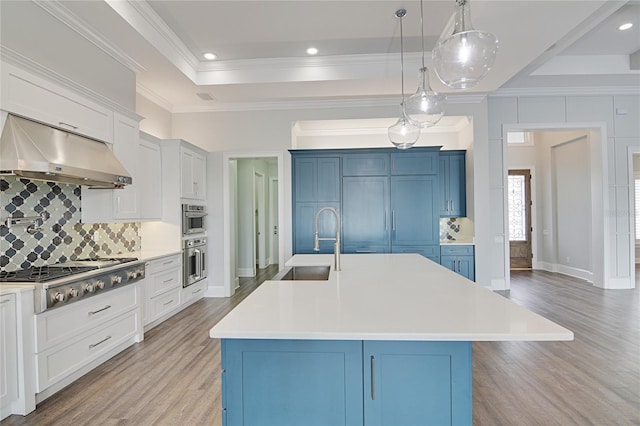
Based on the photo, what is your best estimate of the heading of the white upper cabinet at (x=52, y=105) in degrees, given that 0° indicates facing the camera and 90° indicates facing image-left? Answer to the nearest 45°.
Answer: approximately 315°

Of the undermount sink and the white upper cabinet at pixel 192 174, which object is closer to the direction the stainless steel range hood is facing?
the undermount sink

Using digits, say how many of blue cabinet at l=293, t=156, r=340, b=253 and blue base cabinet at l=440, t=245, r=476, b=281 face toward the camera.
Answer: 2

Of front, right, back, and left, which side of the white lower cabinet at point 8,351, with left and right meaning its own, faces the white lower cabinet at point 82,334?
left

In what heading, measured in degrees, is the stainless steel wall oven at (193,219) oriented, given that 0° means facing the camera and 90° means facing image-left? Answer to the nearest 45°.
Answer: approximately 315°

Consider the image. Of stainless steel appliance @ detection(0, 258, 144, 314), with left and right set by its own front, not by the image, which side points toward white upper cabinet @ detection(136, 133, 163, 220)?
left

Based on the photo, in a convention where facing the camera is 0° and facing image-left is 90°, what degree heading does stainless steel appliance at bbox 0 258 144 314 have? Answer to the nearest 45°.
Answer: approximately 315°

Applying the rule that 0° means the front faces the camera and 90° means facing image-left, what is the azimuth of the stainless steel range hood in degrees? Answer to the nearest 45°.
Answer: approximately 315°

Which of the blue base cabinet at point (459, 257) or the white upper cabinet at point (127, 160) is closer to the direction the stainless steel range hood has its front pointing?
the blue base cabinet

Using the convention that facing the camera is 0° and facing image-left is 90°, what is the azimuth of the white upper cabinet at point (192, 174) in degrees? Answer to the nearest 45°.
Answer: approximately 315°
